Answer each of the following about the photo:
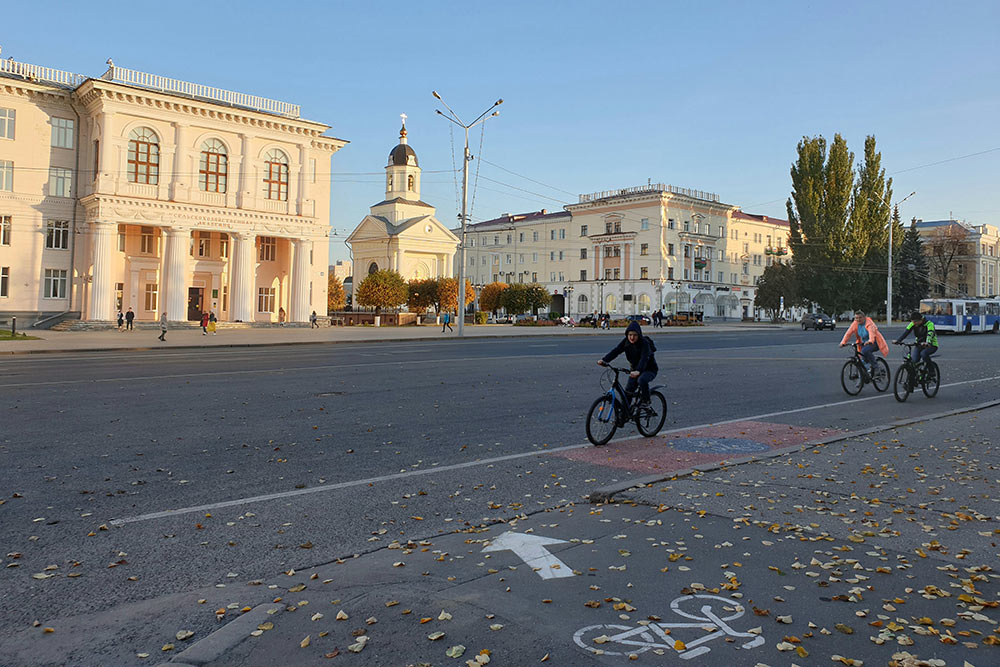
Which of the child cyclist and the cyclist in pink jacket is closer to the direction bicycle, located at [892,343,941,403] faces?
the child cyclist

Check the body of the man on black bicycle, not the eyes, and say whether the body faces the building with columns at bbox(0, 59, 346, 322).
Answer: no

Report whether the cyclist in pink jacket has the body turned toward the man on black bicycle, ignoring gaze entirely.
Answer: no

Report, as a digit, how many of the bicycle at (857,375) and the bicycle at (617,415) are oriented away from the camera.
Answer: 0

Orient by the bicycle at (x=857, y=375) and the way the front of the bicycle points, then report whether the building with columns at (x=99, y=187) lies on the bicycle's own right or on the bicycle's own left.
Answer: on the bicycle's own right

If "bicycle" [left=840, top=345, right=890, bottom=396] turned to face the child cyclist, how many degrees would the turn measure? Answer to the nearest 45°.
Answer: approximately 45° to its left

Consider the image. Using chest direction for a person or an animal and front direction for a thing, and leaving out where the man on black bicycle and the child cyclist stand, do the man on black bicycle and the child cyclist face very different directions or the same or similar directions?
same or similar directions

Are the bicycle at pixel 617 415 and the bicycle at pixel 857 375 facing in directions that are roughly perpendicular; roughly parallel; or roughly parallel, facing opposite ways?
roughly parallel

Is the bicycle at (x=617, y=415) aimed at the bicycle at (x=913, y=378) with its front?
no

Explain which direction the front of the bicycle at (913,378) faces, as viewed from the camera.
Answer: facing the viewer and to the left of the viewer

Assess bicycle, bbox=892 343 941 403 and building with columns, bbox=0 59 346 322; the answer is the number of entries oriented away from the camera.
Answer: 0

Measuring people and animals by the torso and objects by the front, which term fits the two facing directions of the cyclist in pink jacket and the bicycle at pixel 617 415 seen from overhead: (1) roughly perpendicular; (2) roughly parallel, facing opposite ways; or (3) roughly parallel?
roughly parallel

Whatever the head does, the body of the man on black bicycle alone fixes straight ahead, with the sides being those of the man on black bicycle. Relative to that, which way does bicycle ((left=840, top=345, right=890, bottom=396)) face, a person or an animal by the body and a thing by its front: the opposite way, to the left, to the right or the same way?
the same way

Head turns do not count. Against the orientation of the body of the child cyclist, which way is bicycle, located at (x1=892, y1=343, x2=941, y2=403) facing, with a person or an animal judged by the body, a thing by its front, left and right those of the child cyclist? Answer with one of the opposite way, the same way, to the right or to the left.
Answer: the same way

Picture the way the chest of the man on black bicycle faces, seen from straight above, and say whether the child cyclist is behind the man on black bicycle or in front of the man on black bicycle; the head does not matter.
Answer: in front

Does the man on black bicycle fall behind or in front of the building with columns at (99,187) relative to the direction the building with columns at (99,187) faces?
in front

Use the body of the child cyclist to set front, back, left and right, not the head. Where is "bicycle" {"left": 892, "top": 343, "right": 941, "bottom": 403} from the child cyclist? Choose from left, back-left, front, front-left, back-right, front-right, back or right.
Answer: back

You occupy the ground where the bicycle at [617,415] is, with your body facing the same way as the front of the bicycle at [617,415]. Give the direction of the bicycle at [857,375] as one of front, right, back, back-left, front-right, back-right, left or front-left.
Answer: back

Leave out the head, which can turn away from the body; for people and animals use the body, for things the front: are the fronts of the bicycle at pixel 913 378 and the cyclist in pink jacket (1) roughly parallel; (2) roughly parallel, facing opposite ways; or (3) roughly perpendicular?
roughly parallel
